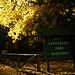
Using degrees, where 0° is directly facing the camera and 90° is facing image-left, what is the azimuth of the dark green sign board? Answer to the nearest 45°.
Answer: approximately 0°

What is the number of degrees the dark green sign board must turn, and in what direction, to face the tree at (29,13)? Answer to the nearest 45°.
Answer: approximately 135° to its right
